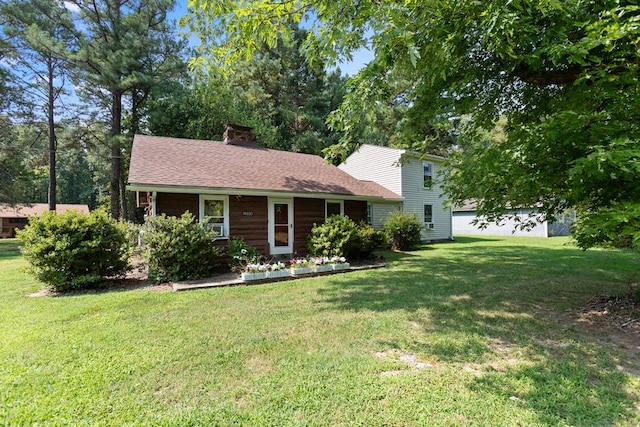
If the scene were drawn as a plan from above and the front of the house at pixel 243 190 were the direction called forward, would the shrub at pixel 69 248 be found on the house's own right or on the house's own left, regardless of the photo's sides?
on the house's own right

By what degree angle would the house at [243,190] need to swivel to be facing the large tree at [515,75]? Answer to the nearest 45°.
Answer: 0° — it already faces it

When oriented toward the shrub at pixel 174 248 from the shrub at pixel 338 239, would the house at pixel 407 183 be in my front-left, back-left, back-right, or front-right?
back-right

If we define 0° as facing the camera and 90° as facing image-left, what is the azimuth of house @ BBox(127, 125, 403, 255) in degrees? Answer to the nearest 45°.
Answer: approximately 315°

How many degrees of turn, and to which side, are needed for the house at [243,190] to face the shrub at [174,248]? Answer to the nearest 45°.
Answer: approximately 90° to its right

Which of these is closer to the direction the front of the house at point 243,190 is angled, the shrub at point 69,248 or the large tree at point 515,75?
the large tree

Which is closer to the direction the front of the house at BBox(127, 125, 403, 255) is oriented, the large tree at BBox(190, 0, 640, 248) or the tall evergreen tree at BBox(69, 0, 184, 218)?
the large tree

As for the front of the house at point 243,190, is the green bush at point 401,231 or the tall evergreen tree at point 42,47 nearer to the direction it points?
the green bush
